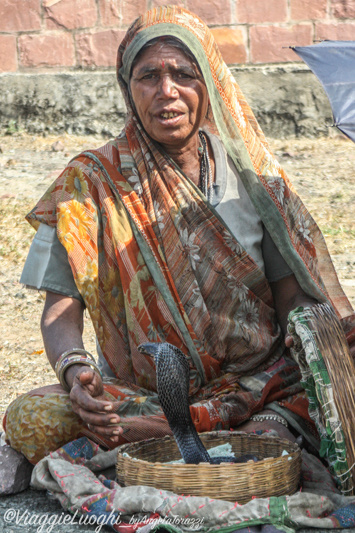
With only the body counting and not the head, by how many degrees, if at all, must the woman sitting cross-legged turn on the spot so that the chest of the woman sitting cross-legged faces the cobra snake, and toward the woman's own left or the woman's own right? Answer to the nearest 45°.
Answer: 0° — they already face it

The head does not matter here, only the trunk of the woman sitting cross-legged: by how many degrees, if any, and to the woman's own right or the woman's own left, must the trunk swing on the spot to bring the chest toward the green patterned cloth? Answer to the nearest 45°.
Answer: approximately 45° to the woman's own left

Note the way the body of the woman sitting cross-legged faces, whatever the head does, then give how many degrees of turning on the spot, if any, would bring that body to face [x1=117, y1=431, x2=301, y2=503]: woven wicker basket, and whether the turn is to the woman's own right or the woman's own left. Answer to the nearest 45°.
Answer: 0° — they already face it

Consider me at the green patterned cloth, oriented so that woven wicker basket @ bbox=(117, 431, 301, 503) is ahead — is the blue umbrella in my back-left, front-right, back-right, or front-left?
back-right

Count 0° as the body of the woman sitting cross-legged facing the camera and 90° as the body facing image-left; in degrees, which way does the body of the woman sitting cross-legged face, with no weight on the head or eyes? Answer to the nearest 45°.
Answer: approximately 0°

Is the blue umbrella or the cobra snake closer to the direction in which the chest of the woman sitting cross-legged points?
the cobra snake
